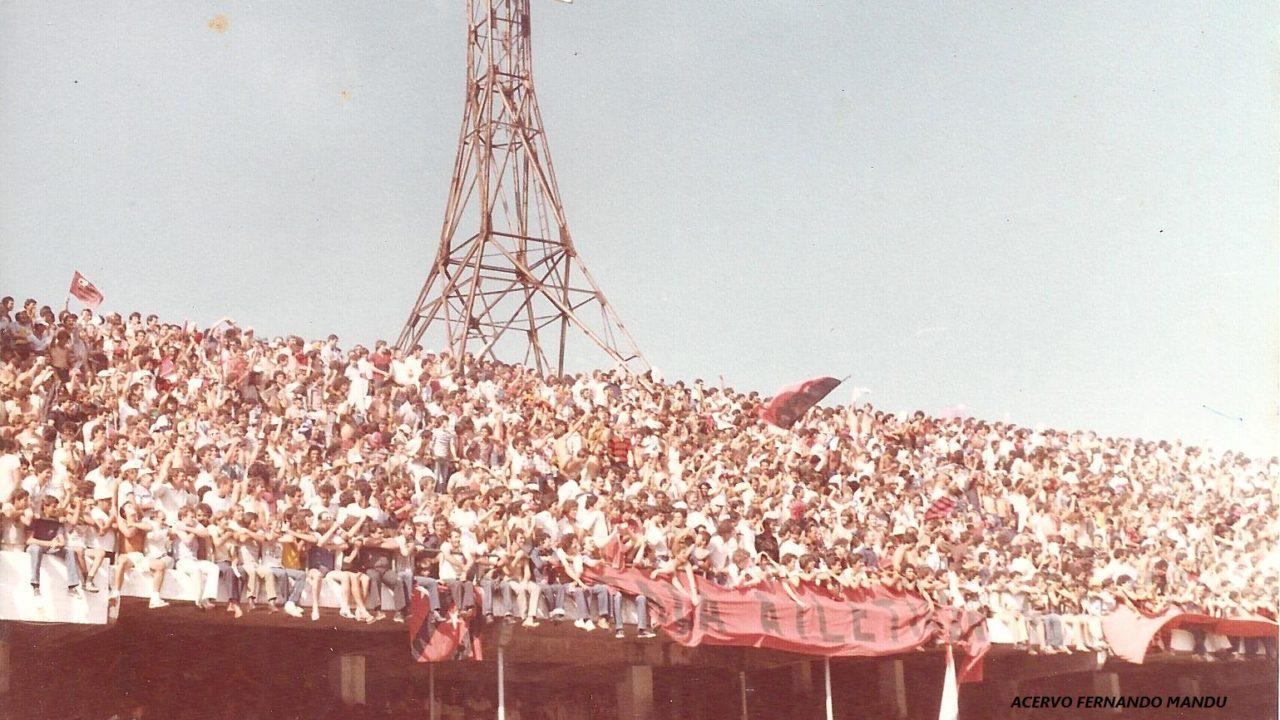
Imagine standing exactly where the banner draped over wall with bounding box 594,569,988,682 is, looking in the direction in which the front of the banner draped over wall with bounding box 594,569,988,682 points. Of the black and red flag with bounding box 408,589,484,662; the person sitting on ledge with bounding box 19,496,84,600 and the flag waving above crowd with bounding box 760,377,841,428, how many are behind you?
1

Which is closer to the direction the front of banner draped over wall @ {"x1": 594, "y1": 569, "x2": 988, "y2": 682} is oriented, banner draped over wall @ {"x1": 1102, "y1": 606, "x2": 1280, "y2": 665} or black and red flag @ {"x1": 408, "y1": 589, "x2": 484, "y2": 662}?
the black and red flag

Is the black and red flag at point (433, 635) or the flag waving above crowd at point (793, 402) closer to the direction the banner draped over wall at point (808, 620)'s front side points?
the black and red flag

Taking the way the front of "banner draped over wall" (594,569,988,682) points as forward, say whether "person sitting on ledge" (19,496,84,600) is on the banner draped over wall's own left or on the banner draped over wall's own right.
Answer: on the banner draped over wall's own right

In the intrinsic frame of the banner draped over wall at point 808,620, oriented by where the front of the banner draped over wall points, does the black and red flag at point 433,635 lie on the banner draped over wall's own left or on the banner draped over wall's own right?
on the banner draped over wall's own right

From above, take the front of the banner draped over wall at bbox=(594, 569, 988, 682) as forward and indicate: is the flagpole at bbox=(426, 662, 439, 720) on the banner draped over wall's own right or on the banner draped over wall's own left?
on the banner draped over wall's own right

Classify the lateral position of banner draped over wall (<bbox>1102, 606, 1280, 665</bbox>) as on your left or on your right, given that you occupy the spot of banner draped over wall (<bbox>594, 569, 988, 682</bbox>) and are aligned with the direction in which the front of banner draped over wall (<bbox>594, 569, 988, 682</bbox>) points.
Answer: on your left

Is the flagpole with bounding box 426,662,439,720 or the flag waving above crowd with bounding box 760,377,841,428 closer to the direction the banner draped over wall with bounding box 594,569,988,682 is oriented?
the flagpole

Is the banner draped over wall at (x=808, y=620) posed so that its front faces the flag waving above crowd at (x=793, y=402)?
no

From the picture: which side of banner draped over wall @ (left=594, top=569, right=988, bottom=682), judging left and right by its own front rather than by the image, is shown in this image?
front

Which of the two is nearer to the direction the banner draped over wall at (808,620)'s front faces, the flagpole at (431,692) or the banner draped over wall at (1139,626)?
the flagpole

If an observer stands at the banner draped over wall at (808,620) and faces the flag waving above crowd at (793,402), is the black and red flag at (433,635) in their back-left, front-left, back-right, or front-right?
back-left
